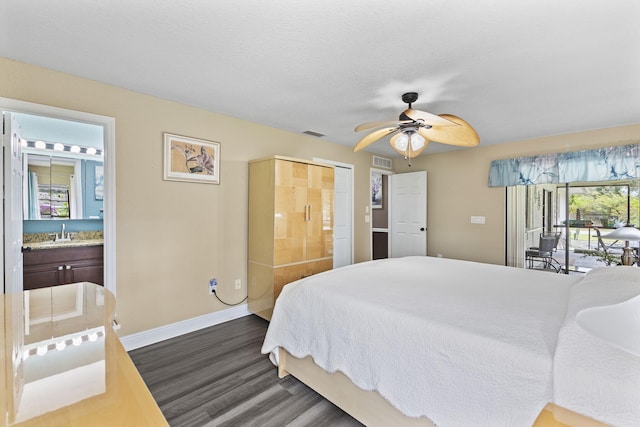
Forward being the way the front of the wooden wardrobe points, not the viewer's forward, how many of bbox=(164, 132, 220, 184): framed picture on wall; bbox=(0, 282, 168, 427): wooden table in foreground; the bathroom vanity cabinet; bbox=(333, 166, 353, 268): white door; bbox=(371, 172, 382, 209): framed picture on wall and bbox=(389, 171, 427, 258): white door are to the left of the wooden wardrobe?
3

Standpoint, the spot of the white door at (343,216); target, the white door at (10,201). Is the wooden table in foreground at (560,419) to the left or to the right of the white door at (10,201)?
left

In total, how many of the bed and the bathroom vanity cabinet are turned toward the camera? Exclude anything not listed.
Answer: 1

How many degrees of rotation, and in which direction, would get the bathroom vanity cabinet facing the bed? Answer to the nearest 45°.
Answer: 0° — it already faces it

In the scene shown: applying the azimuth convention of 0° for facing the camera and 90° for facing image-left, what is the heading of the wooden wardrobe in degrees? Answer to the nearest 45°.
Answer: approximately 315°

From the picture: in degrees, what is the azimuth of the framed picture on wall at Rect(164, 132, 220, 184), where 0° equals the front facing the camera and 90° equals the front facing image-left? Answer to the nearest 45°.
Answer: approximately 315°
